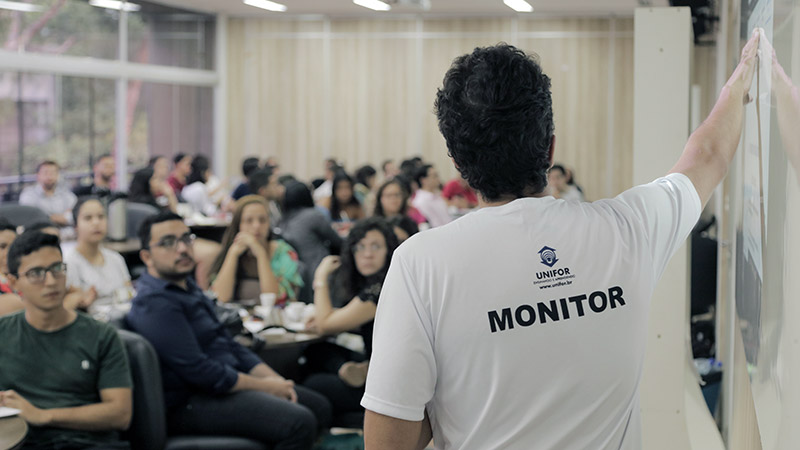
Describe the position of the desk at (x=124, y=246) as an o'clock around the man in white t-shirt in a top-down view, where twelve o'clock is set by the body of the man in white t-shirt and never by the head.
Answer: The desk is roughly at 11 o'clock from the man in white t-shirt.

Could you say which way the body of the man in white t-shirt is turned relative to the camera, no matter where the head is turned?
away from the camera

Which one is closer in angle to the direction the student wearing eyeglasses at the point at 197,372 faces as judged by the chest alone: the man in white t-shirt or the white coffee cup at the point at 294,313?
the man in white t-shirt

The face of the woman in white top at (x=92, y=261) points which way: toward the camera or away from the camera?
toward the camera

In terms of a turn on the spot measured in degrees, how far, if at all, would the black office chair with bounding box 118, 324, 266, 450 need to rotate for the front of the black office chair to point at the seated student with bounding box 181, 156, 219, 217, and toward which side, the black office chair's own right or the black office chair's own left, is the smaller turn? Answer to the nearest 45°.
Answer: approximately 90° to the black office chair's own left

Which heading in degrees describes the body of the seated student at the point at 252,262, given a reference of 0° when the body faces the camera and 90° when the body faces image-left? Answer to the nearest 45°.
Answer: approximately 0°

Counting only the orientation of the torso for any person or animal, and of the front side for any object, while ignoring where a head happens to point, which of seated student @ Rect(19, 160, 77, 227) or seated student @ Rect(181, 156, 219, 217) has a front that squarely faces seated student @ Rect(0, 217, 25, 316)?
seated student @ Rect(19, 160, 77, 227)

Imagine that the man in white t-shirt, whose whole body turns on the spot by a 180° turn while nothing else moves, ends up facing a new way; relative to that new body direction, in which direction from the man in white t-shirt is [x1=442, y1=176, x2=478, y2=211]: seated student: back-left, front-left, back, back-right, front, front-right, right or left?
back

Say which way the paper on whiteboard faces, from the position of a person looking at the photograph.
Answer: facing to the left of the viewer

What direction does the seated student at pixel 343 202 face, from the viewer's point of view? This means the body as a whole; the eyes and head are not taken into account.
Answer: toward the camera

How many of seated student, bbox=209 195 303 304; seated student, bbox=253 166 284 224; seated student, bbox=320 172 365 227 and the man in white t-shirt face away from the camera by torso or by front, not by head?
1

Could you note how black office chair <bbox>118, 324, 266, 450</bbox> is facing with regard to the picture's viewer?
facing to the right of the viewer

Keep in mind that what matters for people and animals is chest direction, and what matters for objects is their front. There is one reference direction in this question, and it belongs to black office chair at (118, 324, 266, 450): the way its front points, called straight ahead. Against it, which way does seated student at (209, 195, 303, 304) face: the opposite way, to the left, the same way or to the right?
to the right

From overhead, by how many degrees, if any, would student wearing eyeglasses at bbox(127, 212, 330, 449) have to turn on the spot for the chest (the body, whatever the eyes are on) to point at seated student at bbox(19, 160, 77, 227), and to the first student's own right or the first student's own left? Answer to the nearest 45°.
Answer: approximately 135° to the first student's own left

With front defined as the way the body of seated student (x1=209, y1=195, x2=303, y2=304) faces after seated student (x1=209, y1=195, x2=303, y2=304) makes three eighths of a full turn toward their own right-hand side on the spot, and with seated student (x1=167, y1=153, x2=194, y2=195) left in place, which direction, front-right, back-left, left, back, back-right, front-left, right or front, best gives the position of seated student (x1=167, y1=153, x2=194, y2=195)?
front-right

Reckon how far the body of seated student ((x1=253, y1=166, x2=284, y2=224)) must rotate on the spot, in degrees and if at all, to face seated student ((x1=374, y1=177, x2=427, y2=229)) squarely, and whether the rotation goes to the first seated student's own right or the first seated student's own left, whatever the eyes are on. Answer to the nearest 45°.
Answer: approximately 45° to the first seated student's own right
